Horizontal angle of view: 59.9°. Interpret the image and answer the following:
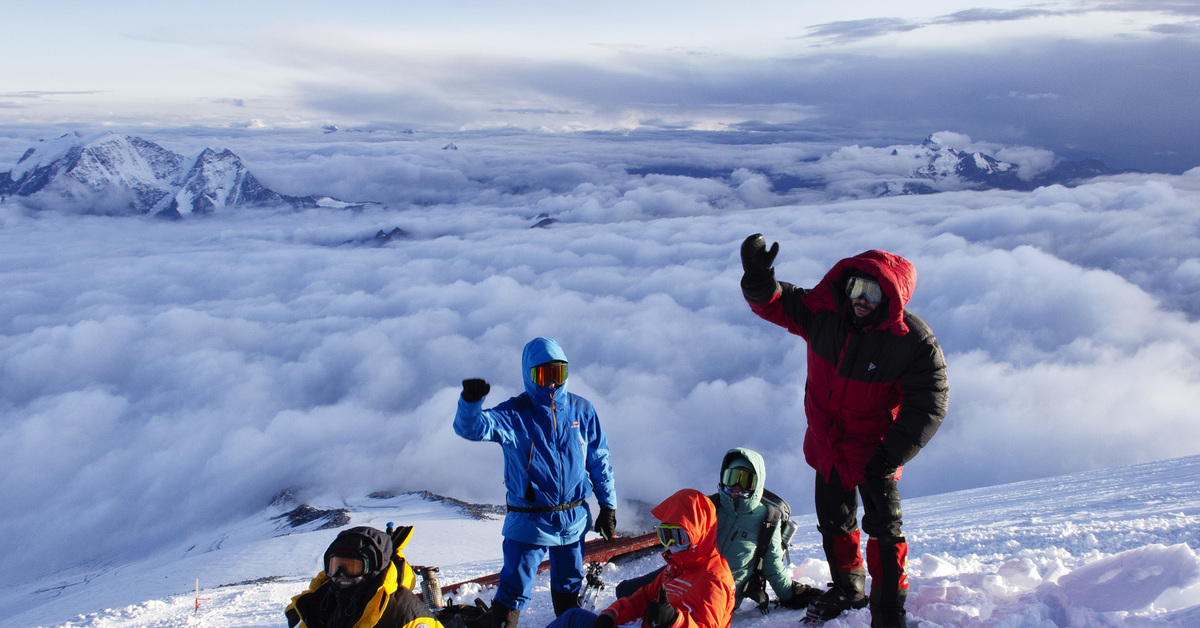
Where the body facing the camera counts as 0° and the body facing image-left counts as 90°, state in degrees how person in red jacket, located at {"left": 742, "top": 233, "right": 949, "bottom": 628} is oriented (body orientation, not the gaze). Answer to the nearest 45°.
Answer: approximately 45°

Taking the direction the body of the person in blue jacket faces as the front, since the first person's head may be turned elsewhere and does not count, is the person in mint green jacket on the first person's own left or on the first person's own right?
on the first person's own left

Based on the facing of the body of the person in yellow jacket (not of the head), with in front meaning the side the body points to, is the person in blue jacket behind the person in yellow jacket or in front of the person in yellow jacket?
behind

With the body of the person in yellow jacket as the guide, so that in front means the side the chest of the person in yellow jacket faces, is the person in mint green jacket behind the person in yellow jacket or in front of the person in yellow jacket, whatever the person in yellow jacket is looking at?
behind

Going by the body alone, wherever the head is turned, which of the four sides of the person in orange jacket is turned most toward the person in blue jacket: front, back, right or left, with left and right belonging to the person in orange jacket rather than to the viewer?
right

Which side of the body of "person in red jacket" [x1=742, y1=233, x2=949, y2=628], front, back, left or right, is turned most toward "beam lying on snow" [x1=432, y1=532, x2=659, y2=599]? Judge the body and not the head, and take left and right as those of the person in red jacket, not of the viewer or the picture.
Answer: right

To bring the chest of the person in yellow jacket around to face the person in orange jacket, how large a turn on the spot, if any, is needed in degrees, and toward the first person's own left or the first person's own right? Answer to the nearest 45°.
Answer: approximately 135° to the first person's own left

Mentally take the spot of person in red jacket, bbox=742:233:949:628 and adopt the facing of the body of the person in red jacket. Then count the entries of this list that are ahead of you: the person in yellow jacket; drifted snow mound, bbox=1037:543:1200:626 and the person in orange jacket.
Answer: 2
